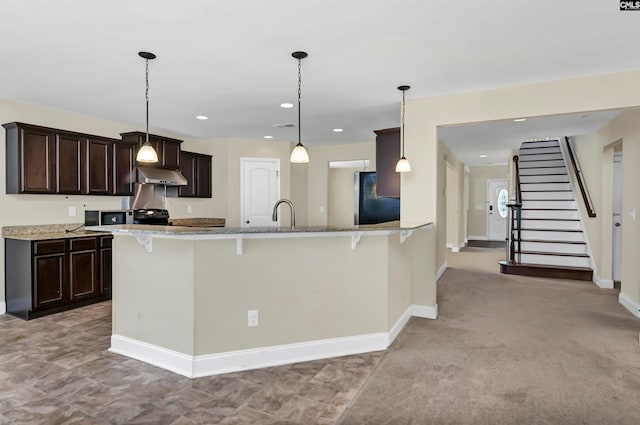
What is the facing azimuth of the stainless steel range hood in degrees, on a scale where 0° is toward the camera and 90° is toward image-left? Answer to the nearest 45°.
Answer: approximately 315°

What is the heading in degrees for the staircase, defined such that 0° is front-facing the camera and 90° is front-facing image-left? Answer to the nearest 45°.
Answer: approximately 0°

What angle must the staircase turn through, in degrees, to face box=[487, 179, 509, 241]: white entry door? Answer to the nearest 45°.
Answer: approximately 180°

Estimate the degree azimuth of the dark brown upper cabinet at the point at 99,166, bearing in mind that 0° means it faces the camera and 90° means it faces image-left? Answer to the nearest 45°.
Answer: approximately 315°

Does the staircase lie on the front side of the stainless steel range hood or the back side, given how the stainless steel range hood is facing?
on the front side

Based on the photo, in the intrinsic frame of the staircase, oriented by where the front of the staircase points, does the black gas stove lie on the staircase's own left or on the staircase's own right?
on the staircase's own right

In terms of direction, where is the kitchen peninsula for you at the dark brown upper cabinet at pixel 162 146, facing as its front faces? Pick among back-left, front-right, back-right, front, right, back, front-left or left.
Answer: front-right

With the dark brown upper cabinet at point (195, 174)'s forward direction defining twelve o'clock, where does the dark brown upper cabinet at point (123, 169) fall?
the dark brown upper cabinet at point (123, 169) is roughly at 3 o'clock from the dark brown upper cabinet at point (195, 174).

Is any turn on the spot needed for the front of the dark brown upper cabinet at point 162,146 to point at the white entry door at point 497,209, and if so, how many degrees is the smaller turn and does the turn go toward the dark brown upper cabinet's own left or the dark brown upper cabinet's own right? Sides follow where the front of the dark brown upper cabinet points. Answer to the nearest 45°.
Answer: approximately 45° to the dark brown upper cabinet's own left
